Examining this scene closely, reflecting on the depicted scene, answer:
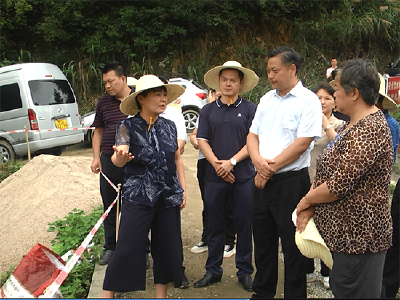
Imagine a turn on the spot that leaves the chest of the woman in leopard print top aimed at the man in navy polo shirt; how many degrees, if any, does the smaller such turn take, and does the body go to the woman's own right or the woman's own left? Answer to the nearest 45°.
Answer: approximately 45° to the woman's own right

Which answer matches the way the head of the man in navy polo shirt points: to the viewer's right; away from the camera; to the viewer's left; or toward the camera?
toward the camera

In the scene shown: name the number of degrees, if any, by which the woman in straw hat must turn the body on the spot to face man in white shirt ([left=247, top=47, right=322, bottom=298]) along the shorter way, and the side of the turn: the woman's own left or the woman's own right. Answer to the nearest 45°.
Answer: approximately 45° to the woman's own left

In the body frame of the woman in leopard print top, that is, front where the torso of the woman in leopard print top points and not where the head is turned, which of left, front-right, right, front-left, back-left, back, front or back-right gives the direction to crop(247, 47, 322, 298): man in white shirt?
front-right

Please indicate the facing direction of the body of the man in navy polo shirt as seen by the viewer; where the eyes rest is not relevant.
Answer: toward the camera

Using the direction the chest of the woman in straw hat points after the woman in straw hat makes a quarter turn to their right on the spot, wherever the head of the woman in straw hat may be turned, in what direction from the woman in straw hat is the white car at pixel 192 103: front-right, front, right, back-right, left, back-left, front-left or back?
back-right

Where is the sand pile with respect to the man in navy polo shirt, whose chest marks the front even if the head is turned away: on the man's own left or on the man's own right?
on the man's own right

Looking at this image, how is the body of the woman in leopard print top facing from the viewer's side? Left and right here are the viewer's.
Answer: facing to the left of the viewer

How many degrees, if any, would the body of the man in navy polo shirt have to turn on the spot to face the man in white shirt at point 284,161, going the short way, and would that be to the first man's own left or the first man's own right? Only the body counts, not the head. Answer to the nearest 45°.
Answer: approximately 45° to the first man's own left

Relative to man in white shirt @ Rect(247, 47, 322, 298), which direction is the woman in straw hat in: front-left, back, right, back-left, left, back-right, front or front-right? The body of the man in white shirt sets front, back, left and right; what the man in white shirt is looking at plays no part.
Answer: front-right

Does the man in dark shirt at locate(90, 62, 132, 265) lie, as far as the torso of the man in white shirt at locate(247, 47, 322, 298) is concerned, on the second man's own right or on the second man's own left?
on the second man's own right

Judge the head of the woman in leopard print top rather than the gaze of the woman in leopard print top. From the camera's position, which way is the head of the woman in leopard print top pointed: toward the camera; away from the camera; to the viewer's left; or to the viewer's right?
to the viewer's left

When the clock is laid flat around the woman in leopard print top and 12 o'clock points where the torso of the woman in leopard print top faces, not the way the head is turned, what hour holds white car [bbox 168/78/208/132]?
The white car is roughly at 2 o'clock from the woman in leopard print top.
